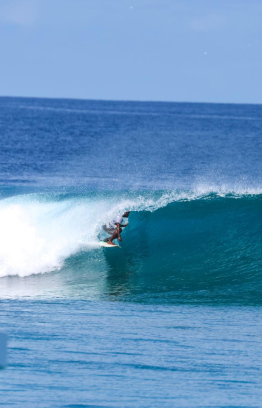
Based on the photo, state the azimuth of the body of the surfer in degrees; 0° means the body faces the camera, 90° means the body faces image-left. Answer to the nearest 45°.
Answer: approximately 270°
